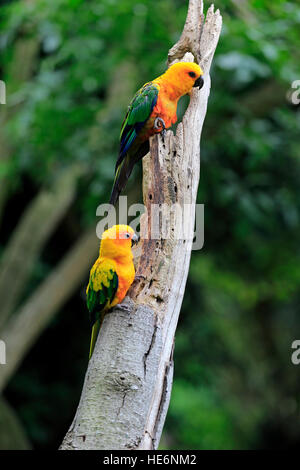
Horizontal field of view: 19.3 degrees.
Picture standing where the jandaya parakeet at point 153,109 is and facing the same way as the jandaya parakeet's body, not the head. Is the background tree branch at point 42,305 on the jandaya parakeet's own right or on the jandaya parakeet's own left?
on the jandaya parakeet's own left

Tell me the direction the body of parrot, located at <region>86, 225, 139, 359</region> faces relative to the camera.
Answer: to the viewer's right

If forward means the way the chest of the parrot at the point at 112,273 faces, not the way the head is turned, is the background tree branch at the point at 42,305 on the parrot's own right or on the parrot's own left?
on the parrot's own left

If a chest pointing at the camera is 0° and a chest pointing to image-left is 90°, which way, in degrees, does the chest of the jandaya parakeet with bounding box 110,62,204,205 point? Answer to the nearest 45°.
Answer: approximately 270°

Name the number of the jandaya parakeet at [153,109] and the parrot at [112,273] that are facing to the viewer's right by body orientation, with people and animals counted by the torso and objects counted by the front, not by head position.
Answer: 2
